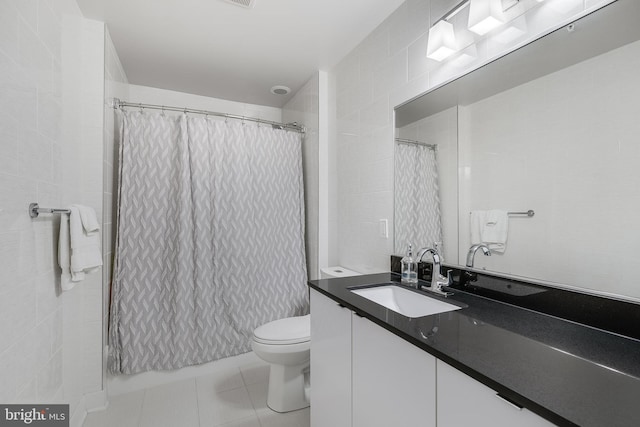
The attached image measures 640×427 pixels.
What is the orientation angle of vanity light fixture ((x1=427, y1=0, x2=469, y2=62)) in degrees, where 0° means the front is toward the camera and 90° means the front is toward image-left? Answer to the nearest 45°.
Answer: approximately 45°

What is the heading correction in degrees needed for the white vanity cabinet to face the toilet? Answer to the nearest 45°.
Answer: approximately 90° to its right

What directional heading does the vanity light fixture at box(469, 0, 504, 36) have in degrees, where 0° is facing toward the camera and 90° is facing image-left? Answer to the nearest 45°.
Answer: approximately 45°

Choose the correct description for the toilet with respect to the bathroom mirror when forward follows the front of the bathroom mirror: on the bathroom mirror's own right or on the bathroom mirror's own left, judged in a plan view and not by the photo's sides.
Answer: on the bathroom mirror's own right

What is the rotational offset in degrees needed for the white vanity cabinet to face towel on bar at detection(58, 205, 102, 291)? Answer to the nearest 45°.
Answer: approximately 45° to its right
